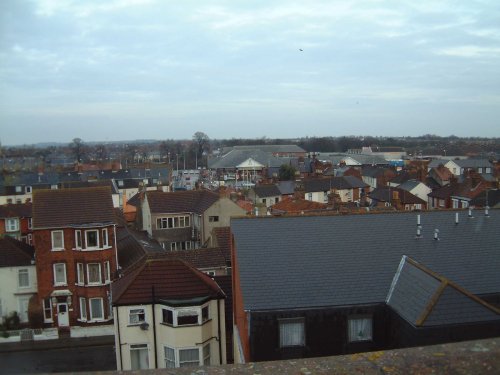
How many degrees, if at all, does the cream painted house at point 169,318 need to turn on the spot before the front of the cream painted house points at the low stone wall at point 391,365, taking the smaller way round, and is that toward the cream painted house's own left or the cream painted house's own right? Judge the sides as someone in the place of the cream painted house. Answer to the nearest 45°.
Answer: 0° — it already faces it

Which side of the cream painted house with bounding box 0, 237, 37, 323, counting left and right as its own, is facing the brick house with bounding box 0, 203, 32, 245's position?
back

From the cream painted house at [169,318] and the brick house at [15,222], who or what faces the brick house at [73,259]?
the brick house at [15,222]

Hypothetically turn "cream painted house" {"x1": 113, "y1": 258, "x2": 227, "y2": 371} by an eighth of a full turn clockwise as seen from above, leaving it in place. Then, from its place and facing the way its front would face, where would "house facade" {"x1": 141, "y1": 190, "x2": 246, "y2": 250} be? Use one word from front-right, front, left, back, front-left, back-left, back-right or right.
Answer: back-right

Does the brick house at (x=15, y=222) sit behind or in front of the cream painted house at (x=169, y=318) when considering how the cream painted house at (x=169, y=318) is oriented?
behind

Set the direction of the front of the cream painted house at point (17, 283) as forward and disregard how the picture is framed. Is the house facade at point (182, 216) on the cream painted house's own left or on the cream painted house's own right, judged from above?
on the cream painted house's own left
